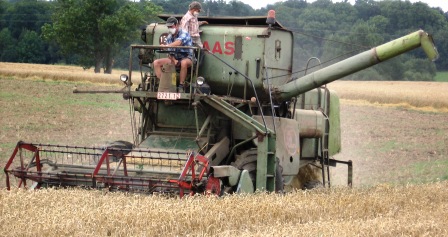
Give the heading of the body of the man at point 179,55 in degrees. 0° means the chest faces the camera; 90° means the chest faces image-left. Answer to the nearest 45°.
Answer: approximately 45°
